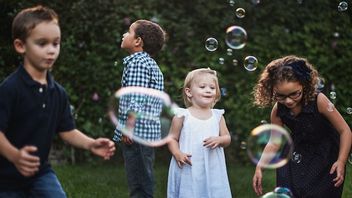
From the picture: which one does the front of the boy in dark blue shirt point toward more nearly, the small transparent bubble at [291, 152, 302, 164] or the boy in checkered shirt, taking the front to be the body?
the small transparent bubble

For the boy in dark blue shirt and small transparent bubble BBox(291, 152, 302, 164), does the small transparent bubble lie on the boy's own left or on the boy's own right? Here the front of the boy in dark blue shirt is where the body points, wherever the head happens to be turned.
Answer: on the boy's own left

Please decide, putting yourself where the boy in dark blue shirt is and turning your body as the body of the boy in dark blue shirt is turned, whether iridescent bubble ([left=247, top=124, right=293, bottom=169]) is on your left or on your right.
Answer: on your left

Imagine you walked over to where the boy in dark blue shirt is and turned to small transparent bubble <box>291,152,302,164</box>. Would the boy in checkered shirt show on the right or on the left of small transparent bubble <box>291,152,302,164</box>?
left
